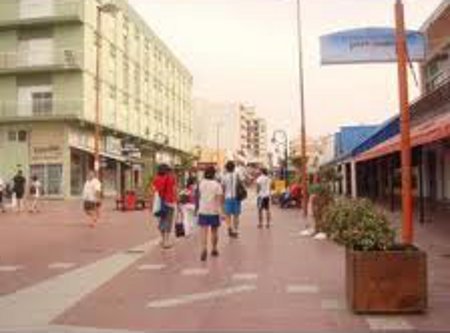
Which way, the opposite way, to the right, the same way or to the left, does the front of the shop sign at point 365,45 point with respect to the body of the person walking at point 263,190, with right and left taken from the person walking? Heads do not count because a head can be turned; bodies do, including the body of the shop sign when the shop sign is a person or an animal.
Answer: the opposite way

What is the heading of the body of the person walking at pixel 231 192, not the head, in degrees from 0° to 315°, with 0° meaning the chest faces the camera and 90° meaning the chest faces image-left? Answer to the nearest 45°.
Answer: approximately 180°

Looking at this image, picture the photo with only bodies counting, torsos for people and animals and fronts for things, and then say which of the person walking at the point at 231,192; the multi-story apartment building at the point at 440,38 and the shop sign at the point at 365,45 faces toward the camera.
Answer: the shop sign

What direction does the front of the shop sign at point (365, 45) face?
toward the camera

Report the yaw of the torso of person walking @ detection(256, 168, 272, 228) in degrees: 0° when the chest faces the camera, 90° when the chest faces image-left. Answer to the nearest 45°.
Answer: approximately 180°

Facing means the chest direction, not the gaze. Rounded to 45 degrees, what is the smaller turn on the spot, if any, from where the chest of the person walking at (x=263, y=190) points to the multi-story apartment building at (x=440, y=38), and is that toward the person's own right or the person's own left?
approximately 45° to the person's own right

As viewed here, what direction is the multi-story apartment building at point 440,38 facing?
to the viewer's left

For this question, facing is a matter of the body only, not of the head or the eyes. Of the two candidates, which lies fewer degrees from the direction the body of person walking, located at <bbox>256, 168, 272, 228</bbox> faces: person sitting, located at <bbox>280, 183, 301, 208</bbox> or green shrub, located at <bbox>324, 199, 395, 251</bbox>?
the person sitting

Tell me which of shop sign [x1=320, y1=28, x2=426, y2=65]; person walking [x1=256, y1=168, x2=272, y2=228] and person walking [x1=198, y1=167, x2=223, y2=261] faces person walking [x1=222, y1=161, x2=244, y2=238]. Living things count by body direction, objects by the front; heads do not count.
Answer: person walking [x1=198, y1=167, x2=223, y2=261]

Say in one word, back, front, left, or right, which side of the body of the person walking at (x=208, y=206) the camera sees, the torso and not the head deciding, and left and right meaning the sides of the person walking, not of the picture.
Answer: back

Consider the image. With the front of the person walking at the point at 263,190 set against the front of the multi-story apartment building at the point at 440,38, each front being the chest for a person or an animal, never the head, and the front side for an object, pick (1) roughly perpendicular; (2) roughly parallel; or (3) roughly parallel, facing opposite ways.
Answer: roughly perpendicular

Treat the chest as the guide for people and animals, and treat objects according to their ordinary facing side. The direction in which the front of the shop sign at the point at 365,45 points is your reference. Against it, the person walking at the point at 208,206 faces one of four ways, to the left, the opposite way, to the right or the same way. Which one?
the opposite way
